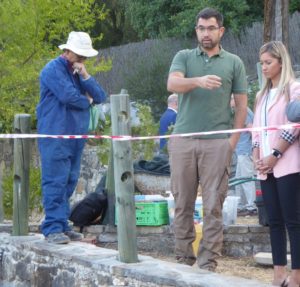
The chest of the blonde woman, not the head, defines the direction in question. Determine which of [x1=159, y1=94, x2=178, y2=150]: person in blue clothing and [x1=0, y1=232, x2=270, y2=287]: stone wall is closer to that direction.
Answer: the stone wall

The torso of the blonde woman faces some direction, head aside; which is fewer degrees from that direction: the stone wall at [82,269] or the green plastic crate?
the stone wall

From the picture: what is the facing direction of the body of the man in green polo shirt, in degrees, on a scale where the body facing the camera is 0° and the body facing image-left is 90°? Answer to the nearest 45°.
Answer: approximately 0°

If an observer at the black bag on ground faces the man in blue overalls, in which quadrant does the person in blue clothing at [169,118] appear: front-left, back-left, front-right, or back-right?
back-left

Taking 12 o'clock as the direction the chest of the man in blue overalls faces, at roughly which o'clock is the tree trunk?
The tree trunk is roughly at 10 o'clock from the man in blue overalls.

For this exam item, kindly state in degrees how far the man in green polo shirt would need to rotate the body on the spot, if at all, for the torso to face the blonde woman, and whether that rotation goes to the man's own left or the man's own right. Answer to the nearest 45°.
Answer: approximately 45° to the man's own left

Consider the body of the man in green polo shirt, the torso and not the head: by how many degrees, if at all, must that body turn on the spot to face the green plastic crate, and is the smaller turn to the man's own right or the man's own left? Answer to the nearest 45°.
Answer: approximately 180°

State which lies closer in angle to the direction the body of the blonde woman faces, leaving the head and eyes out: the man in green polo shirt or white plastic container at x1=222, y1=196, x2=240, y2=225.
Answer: the man in green polo shirt

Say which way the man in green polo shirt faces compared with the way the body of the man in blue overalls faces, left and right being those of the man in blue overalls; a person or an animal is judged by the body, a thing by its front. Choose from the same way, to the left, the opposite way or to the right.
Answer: to the right

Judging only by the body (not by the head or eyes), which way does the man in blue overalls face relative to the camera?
to the viewer's right

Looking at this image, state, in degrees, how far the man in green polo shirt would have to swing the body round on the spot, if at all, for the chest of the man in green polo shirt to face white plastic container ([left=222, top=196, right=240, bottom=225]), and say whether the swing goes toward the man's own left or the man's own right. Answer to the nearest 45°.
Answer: approximately 180°

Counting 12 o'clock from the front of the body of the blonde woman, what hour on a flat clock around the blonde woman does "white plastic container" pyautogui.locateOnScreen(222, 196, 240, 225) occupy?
The white plastic container is roughly at 4 o'clock from the blonde woman.

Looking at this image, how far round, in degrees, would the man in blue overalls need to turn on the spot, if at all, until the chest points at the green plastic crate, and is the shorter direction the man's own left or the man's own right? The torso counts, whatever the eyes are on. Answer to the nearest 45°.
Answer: approximately 45° to the man's own left

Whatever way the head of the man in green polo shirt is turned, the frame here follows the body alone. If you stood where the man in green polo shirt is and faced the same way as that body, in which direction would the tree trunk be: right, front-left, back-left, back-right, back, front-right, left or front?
back
